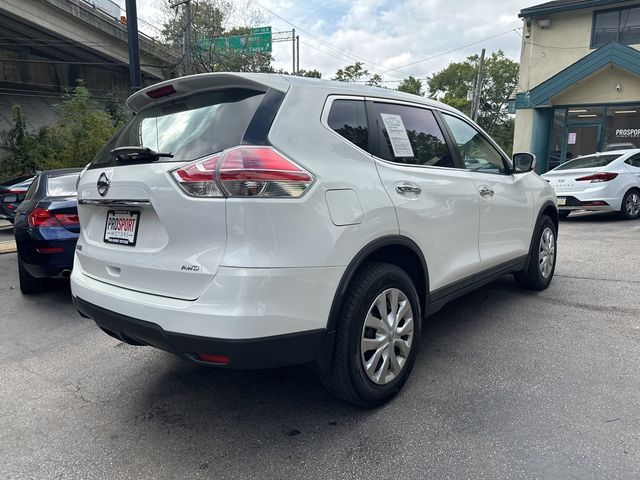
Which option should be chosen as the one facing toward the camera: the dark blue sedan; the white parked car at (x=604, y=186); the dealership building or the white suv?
the dealership building

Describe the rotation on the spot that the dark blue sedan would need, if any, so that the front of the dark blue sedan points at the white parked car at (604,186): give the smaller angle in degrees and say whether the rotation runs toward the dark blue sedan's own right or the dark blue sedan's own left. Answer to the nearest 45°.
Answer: approximately 90° to the dark blue sedan's own right

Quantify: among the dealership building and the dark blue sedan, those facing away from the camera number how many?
1

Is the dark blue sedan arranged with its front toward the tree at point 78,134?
yes

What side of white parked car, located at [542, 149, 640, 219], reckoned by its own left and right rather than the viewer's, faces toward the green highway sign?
left

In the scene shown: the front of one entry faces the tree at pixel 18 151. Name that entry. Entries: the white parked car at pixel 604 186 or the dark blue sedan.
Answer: the dark blue sedan

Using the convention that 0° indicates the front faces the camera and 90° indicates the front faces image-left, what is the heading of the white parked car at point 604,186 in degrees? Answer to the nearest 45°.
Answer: approximately 225°

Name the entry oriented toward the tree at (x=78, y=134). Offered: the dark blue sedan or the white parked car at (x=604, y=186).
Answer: the dark blue sedan

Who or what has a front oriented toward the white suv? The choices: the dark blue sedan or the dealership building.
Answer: the dealership building

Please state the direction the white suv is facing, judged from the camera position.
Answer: facing away from the viewer and to the right of the viewer

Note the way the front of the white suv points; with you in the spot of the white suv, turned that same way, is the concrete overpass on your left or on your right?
on your left

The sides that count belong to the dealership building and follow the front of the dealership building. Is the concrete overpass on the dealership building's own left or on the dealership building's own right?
on the dealership building's own right

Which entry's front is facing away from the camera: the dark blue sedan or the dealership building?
the dark blue sedan

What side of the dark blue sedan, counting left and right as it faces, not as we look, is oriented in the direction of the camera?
back

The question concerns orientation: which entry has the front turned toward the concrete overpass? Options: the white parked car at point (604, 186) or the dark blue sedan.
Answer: the dark blue sedan
